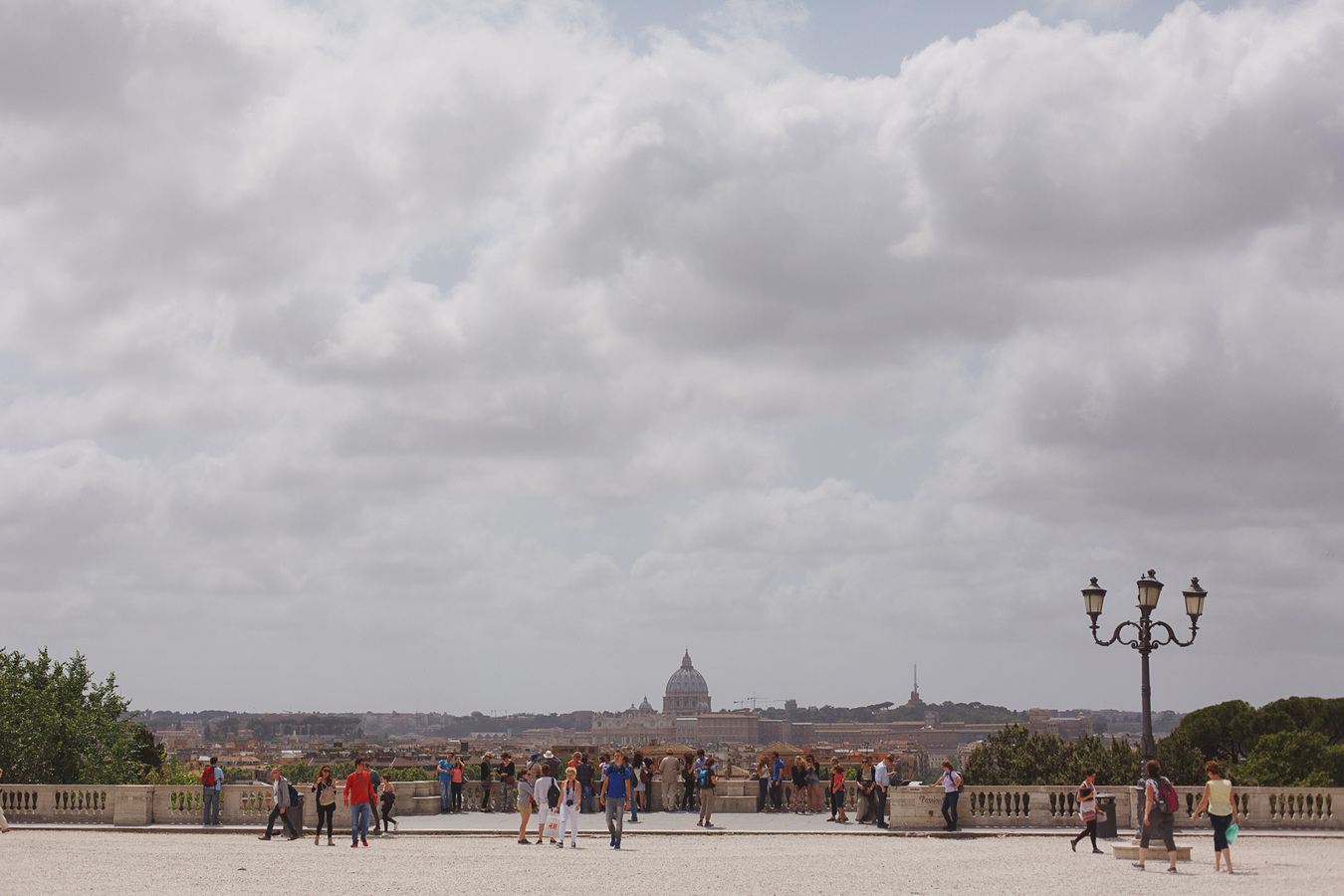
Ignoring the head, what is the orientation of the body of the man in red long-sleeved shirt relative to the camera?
toward the camera

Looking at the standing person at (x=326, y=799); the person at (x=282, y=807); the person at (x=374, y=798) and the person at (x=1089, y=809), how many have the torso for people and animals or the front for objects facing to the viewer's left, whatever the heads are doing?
2

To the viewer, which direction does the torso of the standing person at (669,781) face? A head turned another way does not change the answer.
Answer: away from the camera

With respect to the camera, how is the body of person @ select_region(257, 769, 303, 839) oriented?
to the viewer's left

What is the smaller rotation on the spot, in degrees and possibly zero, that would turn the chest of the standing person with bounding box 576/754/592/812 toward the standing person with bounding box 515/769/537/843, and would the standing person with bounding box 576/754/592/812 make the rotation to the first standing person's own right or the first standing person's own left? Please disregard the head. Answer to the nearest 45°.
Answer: approximately 180°

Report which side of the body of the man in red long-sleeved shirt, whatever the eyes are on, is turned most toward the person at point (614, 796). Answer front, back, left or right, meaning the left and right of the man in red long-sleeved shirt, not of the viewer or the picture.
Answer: left

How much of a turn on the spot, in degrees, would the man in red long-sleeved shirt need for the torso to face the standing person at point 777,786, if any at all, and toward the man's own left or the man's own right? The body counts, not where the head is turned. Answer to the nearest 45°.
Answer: approximately 135° to the man's own left

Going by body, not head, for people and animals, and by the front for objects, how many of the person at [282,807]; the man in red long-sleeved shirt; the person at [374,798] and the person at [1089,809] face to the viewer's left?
2

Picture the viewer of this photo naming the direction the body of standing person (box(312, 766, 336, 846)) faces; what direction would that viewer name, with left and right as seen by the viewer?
facing the viewer

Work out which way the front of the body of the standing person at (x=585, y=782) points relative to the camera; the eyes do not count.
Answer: away from the camera

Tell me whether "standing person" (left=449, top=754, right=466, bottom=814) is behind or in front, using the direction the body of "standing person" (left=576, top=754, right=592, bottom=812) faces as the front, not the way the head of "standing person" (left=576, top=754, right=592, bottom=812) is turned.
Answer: in front

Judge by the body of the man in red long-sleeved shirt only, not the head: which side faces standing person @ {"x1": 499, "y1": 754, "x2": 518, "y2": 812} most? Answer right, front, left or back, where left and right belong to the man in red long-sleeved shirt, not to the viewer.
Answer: back
